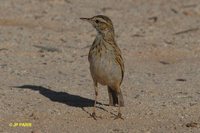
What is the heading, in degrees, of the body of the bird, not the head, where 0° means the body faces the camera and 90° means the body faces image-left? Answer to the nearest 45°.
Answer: approximately 45°
